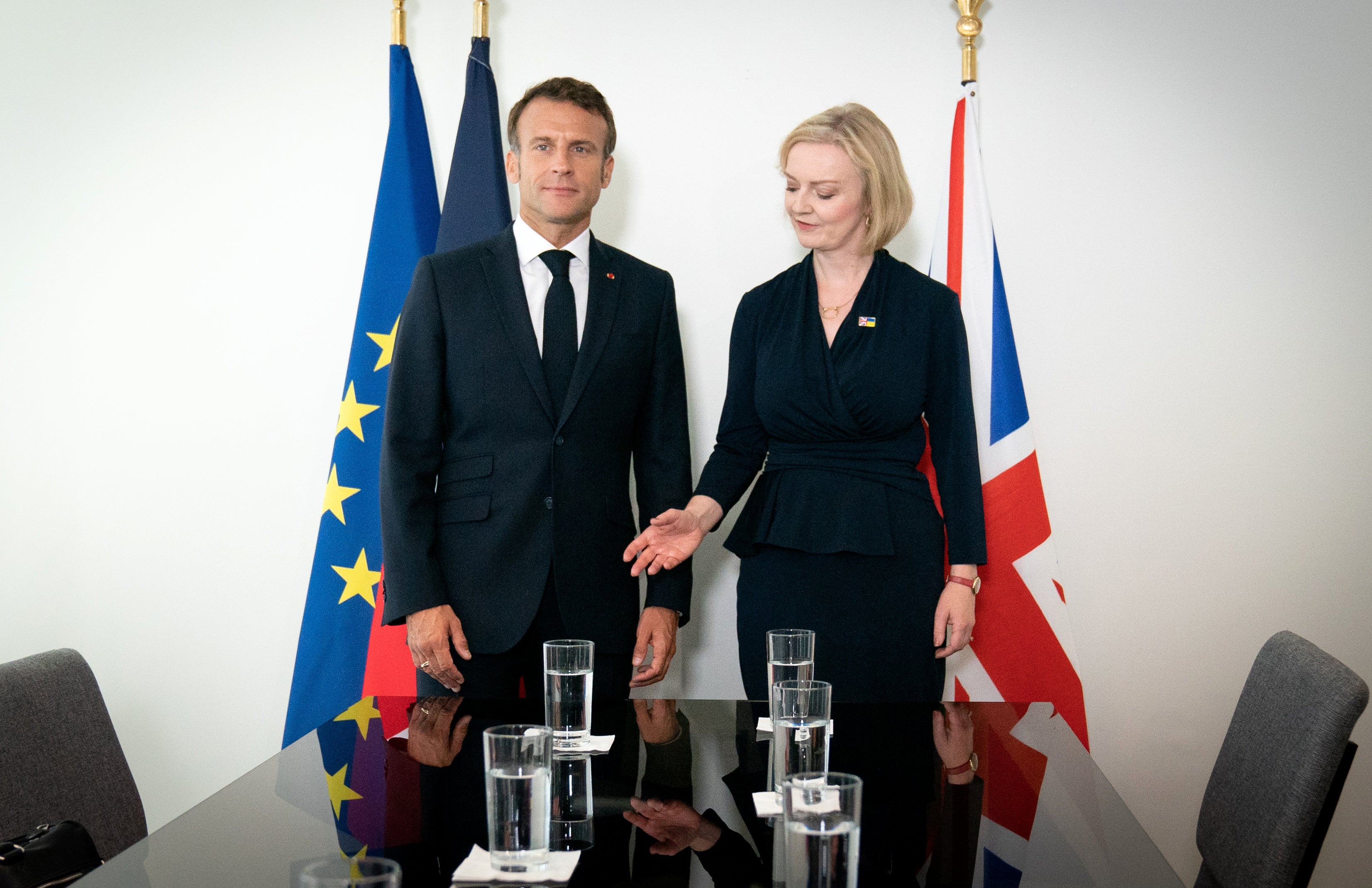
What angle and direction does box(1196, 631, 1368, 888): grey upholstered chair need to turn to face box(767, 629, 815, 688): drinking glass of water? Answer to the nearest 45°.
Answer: approximately 45° to its right

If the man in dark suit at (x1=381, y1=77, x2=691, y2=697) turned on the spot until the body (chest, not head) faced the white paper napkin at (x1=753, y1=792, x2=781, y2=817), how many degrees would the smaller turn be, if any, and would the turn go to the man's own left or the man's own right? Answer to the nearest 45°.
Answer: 0° — they already face it

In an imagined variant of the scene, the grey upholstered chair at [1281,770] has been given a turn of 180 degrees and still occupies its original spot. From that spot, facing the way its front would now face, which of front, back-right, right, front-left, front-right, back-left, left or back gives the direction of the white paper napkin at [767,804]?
back

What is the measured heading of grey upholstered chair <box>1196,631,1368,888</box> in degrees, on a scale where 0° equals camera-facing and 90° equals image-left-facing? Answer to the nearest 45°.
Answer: approximately 45°

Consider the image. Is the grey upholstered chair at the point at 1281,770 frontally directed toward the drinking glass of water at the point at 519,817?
yes

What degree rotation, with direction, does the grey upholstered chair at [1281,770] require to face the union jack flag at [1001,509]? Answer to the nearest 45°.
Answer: approximately 90° to its right

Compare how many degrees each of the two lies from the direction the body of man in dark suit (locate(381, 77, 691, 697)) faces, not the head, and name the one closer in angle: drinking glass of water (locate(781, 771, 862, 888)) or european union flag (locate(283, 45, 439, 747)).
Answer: the drinking glass of water

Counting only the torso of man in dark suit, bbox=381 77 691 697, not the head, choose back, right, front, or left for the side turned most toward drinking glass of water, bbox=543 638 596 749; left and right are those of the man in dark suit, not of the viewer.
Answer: front

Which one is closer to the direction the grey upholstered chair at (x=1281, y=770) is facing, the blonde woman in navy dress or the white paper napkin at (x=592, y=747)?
the white paper napkin

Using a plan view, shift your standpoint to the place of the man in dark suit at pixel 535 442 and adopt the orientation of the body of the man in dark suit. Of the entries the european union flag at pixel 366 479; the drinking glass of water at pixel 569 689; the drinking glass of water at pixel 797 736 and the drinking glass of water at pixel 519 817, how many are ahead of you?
3

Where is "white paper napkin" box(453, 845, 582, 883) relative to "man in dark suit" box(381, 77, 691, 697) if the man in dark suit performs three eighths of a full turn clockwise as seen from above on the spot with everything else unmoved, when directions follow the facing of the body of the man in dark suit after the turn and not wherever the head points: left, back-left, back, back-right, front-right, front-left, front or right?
back-left

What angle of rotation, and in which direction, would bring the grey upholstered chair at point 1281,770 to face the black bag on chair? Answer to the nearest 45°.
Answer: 0° — it already faces it

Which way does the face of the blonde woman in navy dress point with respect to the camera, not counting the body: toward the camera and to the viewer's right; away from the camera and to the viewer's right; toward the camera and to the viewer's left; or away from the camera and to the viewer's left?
toward the camera and to the viewer's left
